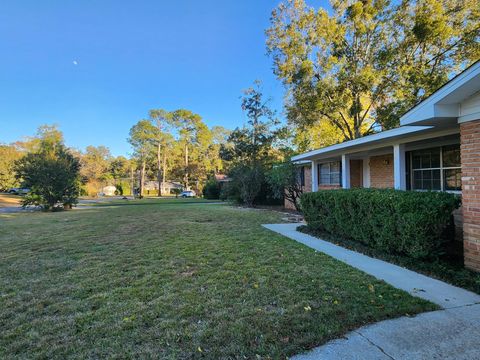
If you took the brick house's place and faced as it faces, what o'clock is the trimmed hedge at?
The trimmed hedge is roughly at 11 o'clock from the brick house.

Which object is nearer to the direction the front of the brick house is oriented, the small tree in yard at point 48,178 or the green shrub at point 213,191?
the small tree in yard

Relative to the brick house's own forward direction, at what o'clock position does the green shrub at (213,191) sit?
The green shrub is roughly at 3 o'clock from the brick house.

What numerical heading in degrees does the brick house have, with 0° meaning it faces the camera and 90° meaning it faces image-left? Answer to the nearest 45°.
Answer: approximately 45°

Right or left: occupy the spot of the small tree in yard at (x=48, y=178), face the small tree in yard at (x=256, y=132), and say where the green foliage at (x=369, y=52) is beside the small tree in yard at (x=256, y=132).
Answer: right

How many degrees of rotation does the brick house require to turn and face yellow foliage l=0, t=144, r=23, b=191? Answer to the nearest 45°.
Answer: approximately 45° to its right

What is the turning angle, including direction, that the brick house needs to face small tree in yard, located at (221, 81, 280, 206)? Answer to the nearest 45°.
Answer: approximately 90° to its right

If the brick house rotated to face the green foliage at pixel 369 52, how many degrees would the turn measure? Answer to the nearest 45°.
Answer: approximately 135° to its right

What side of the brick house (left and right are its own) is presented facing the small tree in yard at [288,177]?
right
